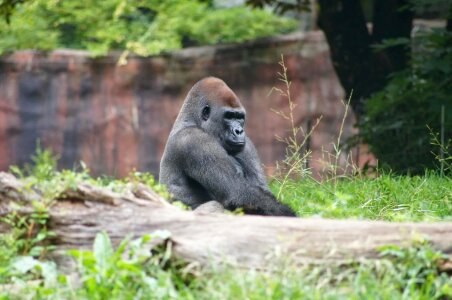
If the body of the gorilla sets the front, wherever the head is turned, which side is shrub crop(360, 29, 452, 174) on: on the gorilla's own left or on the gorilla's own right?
on the gorilla's own left

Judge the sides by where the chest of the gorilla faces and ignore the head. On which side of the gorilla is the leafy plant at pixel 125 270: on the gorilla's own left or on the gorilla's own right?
on the gorilla's own right

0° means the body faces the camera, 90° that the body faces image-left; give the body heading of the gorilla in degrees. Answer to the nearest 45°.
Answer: approximately 315°

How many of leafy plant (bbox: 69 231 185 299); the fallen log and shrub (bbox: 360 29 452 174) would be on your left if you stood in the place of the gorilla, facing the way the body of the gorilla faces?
1

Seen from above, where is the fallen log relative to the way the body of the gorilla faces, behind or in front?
in front
